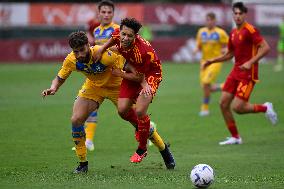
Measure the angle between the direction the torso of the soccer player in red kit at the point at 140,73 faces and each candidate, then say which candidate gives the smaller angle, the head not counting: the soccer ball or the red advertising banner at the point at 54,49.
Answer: the soccer ball

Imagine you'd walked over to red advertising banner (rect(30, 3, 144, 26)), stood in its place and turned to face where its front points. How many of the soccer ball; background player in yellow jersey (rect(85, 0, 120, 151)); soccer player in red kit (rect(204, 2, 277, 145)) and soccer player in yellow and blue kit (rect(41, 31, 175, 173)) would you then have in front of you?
4

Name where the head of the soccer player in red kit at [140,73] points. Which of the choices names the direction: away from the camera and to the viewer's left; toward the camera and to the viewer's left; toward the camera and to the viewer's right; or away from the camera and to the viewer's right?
toward the camera and to the viewer's left

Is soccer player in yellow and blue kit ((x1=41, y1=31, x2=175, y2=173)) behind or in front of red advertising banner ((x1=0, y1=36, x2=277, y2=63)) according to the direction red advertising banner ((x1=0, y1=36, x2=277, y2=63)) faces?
in front

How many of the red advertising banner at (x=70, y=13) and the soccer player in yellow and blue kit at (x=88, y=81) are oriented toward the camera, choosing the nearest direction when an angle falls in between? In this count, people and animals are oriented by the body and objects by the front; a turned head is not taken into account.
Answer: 2

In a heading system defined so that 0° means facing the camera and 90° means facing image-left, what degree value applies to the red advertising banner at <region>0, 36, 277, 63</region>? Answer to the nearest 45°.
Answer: approximately 0°

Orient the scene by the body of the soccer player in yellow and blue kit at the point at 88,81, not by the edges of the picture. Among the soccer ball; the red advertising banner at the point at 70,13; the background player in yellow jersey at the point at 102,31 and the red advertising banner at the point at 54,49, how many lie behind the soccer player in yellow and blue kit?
3

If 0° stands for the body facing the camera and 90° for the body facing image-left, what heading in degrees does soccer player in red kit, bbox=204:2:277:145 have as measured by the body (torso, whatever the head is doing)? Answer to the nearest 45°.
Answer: approximately 45°

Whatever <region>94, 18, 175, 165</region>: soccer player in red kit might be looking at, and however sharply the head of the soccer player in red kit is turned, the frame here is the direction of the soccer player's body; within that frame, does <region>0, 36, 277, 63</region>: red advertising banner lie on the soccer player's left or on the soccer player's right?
on the soccer player's right
